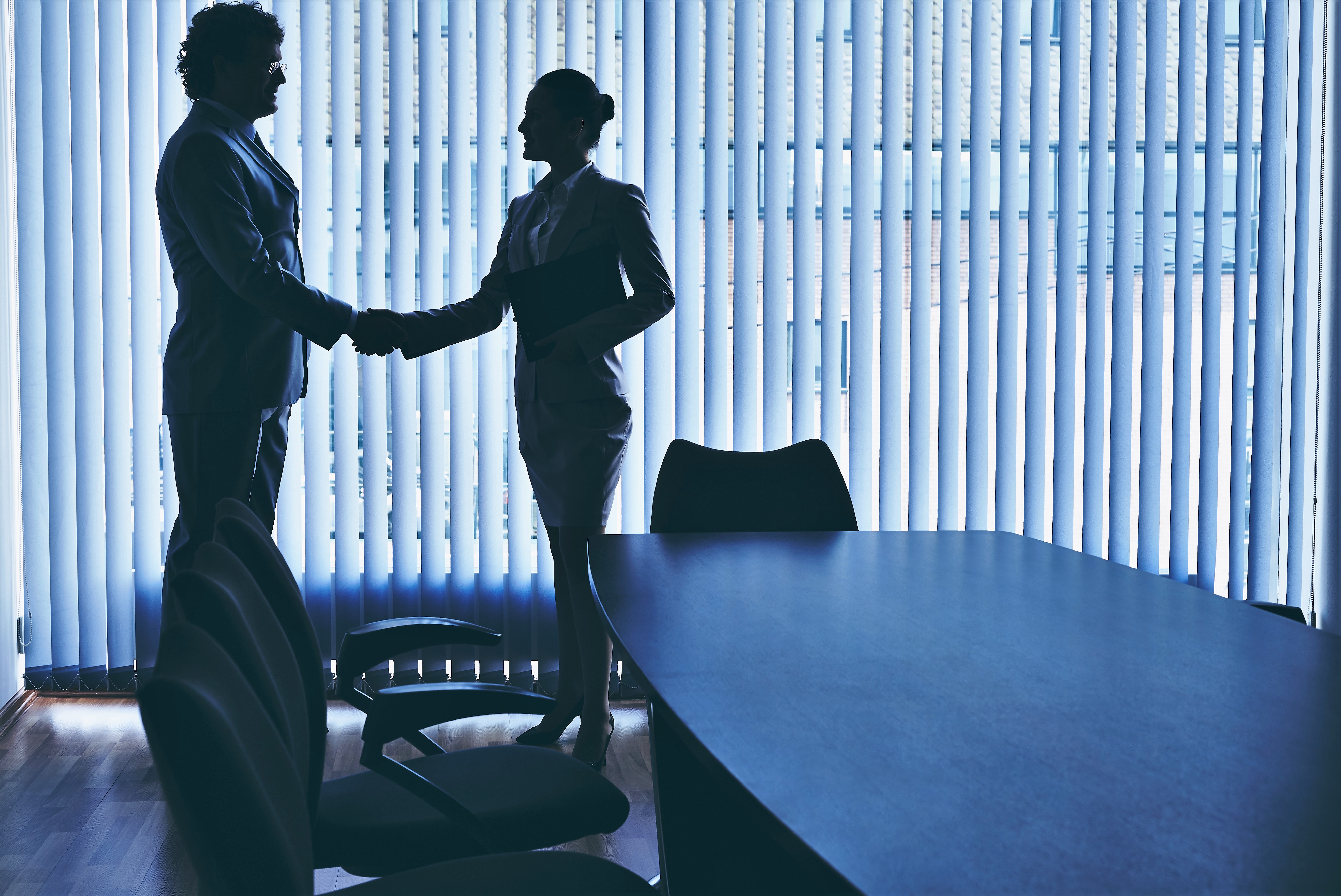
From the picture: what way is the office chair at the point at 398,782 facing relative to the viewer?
to the viewer's right

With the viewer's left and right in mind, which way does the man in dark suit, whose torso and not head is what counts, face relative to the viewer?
facing to the right of the viewer

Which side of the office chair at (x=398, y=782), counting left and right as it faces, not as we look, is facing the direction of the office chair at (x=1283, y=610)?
front

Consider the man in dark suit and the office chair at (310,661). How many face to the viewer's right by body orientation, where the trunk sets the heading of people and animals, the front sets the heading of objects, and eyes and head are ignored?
2

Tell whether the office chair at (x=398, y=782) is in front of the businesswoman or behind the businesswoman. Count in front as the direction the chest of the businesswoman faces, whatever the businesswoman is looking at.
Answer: in front

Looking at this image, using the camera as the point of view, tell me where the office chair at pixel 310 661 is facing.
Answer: facing to the right of the viewer

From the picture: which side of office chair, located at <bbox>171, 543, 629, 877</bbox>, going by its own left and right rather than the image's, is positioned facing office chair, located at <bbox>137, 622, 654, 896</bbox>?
right

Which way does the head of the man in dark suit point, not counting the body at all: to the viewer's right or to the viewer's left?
to the viewer's right

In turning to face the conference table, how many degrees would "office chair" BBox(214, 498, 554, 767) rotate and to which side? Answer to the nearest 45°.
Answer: approximately 45° to its right

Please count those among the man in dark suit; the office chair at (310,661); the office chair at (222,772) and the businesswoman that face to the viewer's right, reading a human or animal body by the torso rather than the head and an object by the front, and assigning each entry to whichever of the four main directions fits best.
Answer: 3

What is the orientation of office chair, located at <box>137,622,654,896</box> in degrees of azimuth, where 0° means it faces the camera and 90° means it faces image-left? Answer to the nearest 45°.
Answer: approximately 270°
